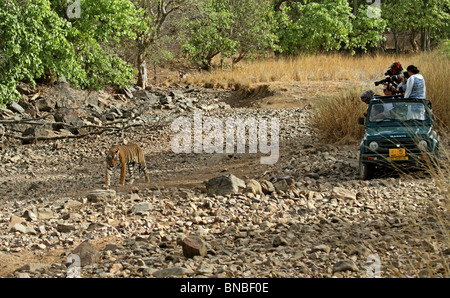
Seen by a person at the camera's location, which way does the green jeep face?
facing the viewer

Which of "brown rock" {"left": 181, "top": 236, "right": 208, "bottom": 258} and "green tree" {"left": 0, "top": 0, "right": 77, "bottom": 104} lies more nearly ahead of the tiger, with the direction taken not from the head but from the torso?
the brown rock

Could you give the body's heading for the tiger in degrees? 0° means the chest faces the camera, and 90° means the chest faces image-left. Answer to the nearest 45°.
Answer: approximately 45°

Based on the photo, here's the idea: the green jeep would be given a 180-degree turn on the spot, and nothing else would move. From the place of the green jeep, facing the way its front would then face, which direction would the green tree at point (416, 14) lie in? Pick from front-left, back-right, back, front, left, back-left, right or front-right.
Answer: front

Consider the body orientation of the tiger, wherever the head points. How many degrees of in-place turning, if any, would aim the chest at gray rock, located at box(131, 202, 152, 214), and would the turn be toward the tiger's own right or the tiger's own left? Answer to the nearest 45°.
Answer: approximately 45° to the tiger's own left

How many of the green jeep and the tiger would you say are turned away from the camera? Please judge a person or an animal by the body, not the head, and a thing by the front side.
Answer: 0

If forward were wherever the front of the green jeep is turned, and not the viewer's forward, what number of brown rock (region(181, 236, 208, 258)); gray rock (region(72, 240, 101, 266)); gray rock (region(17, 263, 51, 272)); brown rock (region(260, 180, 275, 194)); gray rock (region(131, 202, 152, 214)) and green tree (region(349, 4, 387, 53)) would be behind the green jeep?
1

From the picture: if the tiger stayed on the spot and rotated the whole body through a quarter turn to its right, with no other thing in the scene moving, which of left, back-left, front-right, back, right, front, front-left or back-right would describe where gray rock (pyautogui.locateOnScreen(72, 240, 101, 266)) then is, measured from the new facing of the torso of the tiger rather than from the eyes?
back-left

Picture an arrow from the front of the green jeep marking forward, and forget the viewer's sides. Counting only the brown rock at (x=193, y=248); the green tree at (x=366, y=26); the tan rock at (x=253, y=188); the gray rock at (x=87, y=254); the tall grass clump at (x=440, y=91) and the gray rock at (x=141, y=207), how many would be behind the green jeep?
2

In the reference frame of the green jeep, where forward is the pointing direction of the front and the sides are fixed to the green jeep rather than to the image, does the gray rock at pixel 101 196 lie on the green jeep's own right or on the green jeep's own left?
on the green jeep's own right

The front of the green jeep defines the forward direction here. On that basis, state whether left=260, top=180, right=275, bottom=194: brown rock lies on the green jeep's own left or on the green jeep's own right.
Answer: on the green jeep's own right

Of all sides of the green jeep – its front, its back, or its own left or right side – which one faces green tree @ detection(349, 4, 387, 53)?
back
